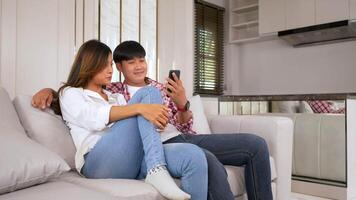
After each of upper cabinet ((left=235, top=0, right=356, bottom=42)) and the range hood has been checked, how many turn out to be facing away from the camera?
0

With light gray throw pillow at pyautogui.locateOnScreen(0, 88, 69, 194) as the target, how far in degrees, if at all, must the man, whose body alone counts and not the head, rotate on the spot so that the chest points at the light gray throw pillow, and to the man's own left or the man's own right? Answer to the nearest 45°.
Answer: approximately 90° to the man's own right

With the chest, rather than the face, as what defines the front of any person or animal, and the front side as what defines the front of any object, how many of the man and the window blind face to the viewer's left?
0

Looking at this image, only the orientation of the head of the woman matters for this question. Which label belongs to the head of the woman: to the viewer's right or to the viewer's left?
to the viewer's right

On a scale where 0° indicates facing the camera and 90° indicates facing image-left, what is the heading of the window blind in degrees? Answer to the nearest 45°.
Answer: approximately 315°

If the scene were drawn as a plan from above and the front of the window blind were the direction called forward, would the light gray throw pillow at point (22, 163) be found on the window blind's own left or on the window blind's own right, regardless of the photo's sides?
on the window blind's own right

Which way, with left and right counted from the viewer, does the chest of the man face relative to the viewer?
facing the viewer and to the right of the viewer
